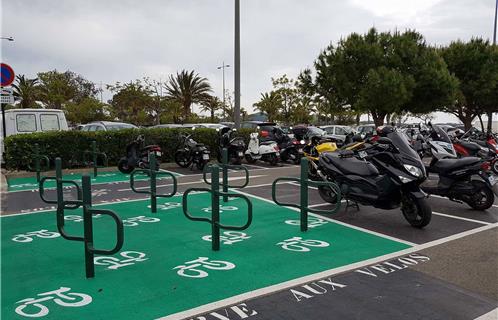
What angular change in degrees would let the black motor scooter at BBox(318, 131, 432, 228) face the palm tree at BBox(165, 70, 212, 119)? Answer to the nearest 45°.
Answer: approximately 180°

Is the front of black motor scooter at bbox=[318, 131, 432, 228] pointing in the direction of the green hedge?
no

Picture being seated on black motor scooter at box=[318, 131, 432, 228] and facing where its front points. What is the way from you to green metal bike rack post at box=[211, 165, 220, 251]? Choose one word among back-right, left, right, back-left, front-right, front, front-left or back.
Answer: right

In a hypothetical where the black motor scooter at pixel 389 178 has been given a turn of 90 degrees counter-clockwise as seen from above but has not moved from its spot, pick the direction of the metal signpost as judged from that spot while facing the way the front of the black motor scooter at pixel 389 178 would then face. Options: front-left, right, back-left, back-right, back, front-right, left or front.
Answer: back-left

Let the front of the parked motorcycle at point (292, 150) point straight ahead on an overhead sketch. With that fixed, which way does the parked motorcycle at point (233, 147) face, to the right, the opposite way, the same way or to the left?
the same way

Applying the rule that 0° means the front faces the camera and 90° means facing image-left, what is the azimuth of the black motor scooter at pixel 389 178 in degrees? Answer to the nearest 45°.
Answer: approximately 315°
